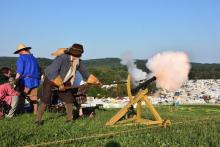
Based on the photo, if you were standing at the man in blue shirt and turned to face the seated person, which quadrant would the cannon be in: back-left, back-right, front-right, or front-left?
back-left

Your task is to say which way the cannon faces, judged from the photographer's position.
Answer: facing to the right of the viewer
